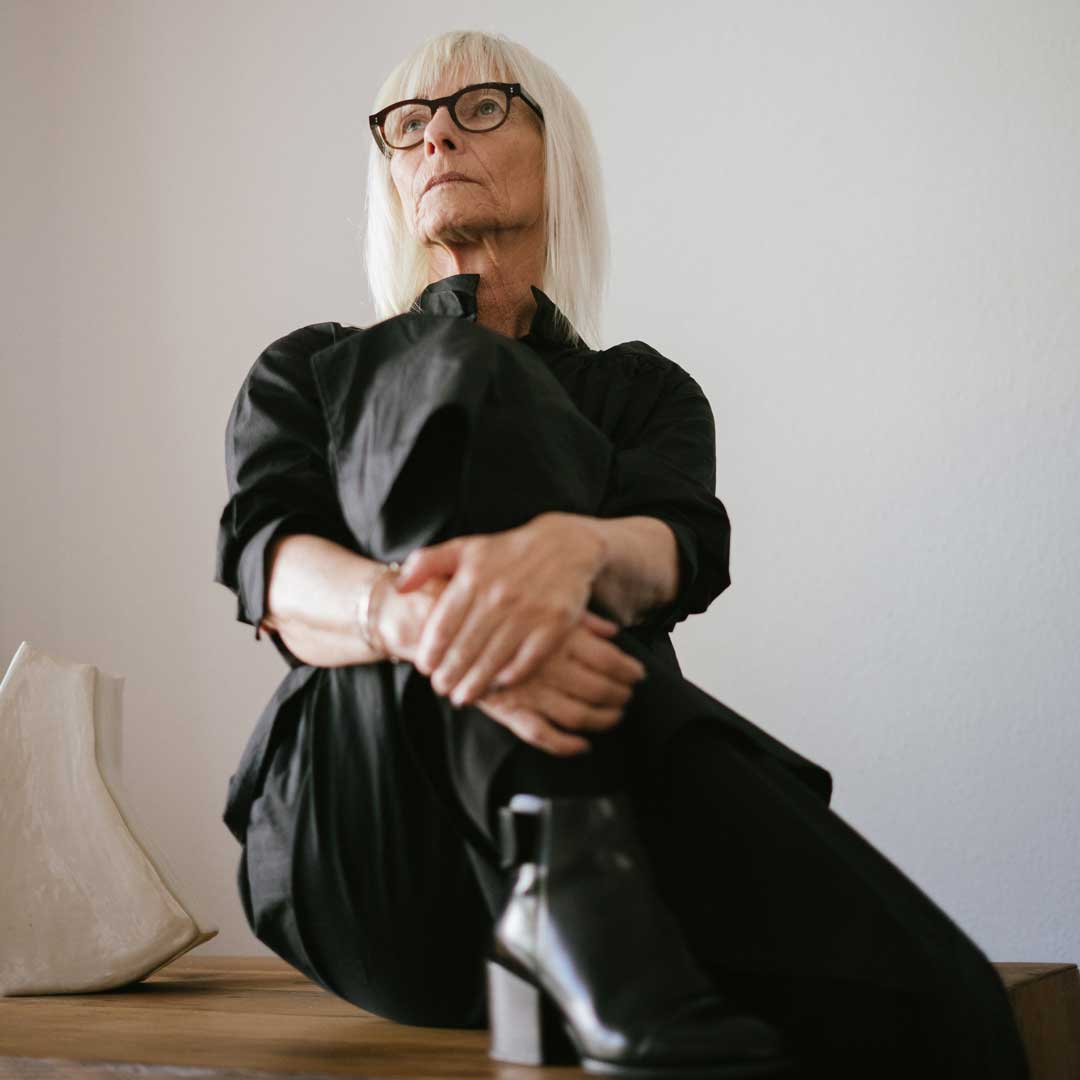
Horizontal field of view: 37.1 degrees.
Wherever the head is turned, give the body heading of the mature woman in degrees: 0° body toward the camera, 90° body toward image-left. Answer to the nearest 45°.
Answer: approximately 0°

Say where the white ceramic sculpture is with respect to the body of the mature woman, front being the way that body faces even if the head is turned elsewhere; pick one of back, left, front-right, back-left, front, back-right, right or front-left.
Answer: back-right

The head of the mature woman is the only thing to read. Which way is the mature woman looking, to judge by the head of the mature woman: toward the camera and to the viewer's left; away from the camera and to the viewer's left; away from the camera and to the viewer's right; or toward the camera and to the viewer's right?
toward the camera and to the viewer's left
